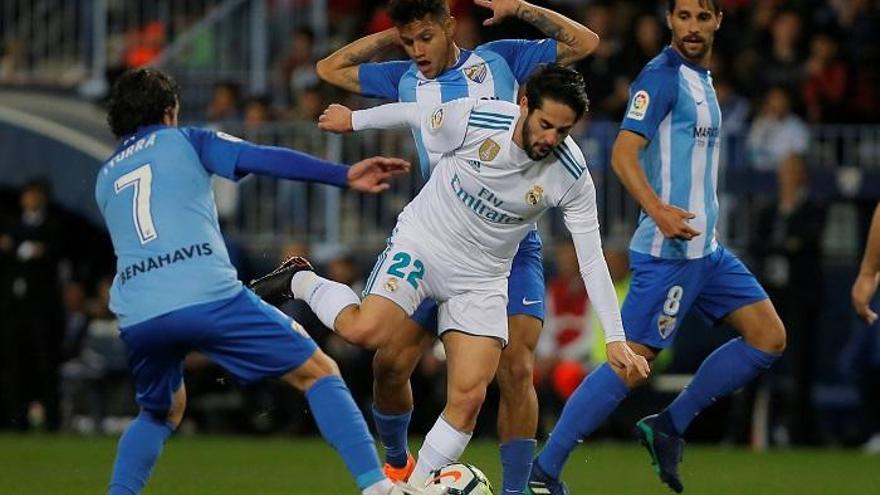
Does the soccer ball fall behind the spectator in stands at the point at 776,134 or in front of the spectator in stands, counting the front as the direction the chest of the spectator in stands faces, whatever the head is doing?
in front

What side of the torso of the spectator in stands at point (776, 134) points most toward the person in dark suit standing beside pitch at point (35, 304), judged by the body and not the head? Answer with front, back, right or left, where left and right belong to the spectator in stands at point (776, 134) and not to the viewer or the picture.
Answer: right

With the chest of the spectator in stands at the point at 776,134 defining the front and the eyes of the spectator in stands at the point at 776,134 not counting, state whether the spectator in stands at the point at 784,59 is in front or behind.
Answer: behind

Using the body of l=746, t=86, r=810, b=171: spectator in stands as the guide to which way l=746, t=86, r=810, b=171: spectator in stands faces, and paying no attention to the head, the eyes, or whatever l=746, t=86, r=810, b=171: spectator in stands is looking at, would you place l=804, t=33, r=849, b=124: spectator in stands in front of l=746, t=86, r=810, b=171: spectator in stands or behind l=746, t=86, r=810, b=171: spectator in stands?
behind

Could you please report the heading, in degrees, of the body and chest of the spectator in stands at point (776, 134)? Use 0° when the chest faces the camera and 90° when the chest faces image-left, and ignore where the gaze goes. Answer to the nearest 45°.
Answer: approximately 0°

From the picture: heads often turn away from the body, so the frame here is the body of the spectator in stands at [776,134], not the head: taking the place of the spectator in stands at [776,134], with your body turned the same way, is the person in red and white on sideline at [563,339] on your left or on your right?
on your right

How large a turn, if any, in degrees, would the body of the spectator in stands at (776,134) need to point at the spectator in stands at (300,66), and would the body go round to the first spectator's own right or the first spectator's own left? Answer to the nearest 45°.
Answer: approximately 90° to the first spectator's own right
